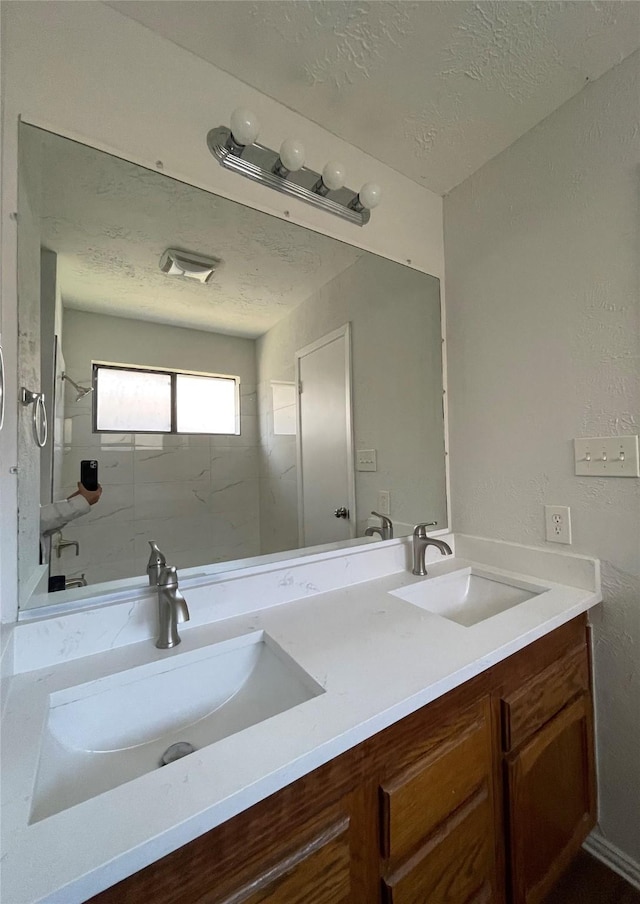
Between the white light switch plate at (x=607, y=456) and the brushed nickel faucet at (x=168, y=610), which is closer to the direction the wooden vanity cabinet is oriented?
the white light switch plate

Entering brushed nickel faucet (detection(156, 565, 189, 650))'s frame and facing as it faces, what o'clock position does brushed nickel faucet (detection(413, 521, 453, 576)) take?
brushed nickel faucet (detection(413, 521, 453, 576)) is roughly at 10 o'clock from brushed nickel faucet (detection(156, 565, 189, 650)).

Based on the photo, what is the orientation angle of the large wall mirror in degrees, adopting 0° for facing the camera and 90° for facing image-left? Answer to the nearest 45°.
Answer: approximately 315°

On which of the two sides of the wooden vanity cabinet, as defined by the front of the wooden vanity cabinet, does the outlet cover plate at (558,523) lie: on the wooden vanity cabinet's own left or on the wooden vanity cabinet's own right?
on the wooden vanity cabinet's own left
